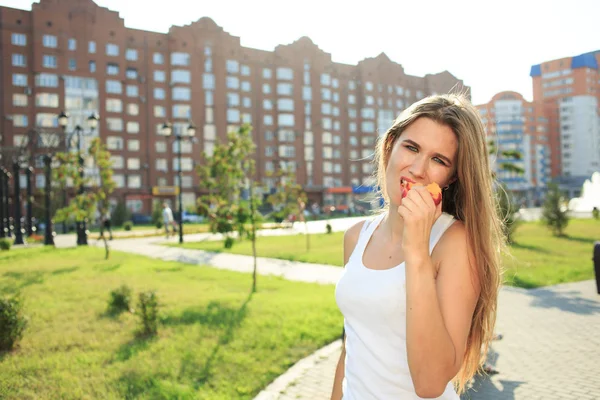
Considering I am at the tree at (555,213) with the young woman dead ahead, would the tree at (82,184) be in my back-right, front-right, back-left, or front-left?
front-right

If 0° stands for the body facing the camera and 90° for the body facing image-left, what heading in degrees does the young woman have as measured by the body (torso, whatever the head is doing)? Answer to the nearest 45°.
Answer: approximately 45°

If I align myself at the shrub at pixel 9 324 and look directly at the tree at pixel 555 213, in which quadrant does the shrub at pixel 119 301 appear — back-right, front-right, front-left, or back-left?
front-left

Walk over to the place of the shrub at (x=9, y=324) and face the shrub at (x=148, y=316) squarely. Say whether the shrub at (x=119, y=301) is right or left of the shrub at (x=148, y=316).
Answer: left

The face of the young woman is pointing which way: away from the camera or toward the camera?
toward the camera

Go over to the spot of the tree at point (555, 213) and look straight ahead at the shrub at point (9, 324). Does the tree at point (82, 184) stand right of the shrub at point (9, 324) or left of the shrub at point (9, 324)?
right

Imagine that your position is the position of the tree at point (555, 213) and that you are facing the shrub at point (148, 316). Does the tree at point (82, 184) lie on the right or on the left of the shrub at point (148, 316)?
right

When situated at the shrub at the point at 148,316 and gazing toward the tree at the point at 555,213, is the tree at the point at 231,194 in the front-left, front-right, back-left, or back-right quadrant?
front-left

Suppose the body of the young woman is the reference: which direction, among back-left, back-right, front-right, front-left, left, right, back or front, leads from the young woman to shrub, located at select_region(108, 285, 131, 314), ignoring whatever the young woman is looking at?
right

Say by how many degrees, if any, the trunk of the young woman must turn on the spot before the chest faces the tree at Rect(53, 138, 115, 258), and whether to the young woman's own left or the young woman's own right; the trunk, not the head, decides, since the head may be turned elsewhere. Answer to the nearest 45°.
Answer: approximately 90° to the young woman's own right

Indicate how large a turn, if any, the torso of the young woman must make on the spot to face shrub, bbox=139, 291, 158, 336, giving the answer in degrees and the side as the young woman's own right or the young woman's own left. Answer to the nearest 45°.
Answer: approximately 90° to the young woman's own right
